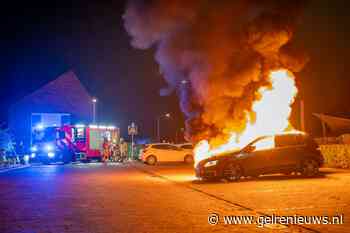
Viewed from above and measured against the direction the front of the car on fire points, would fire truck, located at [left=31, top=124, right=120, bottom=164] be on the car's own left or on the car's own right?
on the car's own right

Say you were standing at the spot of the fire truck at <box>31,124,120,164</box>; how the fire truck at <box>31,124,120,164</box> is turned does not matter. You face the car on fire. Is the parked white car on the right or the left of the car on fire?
left

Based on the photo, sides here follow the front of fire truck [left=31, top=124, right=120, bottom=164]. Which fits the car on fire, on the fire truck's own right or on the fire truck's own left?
on the fire truck's own left

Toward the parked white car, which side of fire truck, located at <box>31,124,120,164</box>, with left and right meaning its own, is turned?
left

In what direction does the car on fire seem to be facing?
to the viewer's left

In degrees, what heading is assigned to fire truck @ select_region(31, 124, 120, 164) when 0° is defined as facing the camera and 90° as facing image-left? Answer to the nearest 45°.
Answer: approximately 45°
